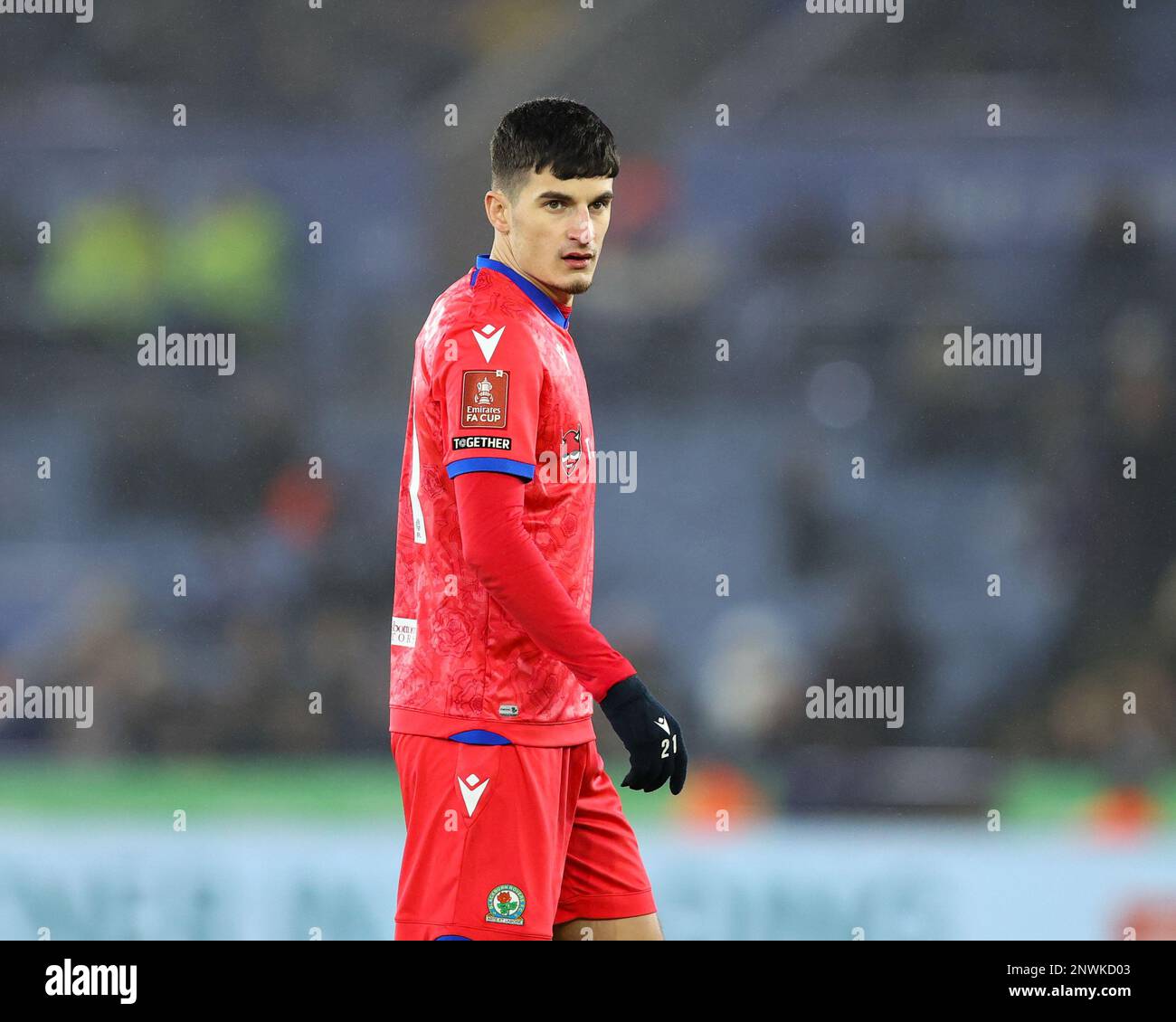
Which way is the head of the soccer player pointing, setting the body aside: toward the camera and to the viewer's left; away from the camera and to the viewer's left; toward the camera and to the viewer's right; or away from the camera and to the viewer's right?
toward the camera and to the viewer's right

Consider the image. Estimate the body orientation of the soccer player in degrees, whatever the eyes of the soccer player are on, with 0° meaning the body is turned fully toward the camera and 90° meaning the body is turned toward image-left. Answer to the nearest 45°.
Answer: approximately 270°
